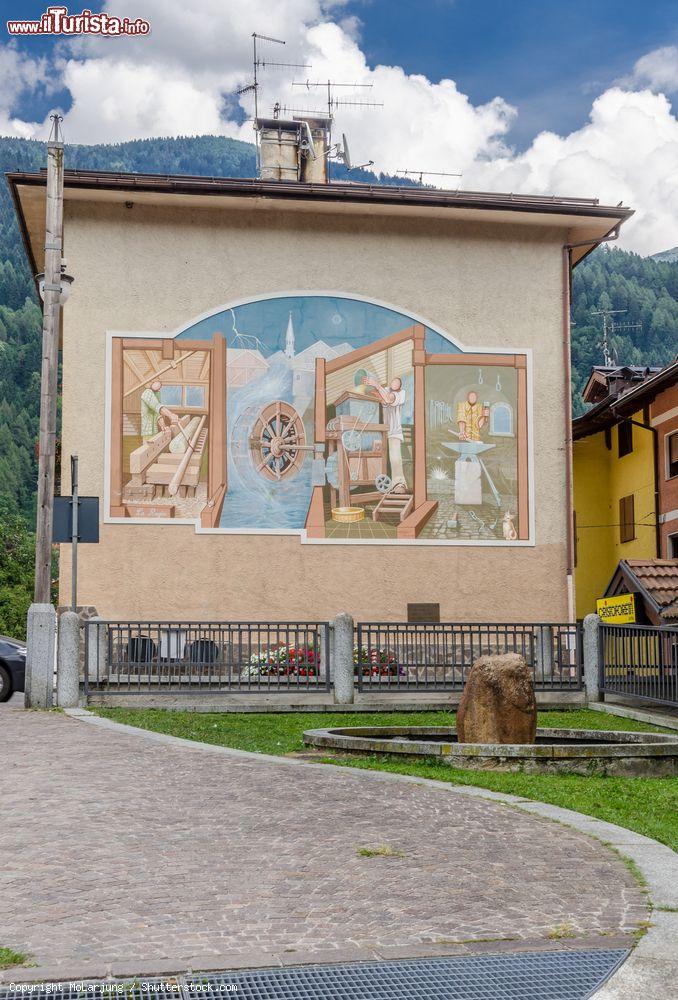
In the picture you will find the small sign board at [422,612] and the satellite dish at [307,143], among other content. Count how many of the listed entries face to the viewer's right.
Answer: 1

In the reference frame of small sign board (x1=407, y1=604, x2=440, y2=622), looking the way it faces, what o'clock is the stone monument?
The stone monument is roughly at 12 o'clock from the small sign board.

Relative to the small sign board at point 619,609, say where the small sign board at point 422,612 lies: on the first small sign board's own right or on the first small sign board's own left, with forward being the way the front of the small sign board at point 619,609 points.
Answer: on the first small sign board's own right

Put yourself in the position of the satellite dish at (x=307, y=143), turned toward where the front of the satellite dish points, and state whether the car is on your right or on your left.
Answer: on your right

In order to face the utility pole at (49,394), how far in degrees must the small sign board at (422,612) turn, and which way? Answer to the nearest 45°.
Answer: approximately 45° to its right

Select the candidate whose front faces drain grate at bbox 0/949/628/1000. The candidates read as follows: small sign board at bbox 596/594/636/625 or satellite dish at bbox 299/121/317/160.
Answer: the small sign board

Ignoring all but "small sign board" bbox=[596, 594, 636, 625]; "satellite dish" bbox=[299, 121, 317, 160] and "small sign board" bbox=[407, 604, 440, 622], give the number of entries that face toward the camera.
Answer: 2

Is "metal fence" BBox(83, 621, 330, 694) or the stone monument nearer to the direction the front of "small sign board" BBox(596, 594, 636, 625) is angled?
the stone monument

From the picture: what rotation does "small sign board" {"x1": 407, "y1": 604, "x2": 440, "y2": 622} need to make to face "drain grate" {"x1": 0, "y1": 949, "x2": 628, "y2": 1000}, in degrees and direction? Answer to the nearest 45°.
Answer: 0° — it already faces it

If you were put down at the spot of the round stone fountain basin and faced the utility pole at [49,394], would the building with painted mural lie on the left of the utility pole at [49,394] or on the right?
right

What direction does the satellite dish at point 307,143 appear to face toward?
to the viewer's right

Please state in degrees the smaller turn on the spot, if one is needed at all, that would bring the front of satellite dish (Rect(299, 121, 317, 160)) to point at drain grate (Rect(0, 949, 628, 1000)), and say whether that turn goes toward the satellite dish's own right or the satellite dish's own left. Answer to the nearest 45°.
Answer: approximately 90° to the satellite dish's own right

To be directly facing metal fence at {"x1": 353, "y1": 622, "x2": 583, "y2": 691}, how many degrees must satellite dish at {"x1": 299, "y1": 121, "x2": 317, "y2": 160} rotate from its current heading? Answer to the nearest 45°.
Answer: approximately 90° to its right

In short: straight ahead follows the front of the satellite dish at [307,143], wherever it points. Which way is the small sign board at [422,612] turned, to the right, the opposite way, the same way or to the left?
to the right

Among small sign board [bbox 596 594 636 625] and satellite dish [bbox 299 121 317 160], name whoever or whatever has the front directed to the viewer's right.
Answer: the satellite dish

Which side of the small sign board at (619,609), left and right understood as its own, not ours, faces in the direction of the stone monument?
front
